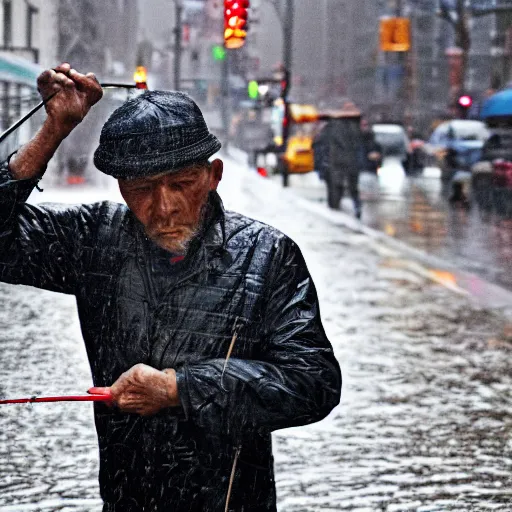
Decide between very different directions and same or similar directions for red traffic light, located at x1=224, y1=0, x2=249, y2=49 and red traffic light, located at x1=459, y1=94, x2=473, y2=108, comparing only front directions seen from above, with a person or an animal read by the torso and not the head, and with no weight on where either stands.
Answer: same or similar directions

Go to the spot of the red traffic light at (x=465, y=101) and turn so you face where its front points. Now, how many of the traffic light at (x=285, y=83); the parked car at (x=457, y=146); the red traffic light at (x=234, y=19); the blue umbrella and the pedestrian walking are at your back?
0

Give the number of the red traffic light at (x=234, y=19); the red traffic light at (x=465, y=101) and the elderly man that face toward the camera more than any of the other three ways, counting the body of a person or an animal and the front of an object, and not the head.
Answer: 3

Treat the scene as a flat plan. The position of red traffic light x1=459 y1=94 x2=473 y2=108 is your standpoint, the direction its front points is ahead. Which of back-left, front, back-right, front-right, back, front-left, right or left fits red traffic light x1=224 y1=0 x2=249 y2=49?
front

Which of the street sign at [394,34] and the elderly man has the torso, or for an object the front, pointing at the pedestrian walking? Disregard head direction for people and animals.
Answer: the street sign

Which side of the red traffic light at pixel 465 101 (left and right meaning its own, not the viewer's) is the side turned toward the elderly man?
front

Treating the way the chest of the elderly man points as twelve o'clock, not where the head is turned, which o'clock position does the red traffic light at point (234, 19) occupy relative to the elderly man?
The red traffic light is roughly at 6 o'clock from the elderly man.

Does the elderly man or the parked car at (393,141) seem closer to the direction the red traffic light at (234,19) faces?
the elderly man

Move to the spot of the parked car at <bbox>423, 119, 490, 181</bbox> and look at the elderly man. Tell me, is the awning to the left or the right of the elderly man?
right

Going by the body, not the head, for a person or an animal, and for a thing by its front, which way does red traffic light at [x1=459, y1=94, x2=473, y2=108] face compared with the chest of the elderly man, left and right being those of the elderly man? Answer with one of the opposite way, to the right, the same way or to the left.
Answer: the same way

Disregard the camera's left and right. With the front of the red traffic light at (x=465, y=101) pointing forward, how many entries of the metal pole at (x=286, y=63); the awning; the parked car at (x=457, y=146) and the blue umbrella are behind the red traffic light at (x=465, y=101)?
0

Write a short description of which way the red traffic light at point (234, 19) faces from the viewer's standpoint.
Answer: facing the viewer

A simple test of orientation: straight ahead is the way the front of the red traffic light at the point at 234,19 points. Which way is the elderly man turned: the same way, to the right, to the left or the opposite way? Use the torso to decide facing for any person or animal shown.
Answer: the same way

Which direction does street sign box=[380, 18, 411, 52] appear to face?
toward the camera

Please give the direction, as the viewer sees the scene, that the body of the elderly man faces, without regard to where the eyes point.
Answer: toward the camera

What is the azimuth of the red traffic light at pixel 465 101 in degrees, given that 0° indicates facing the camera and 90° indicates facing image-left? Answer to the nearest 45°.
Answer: approximately 0°
